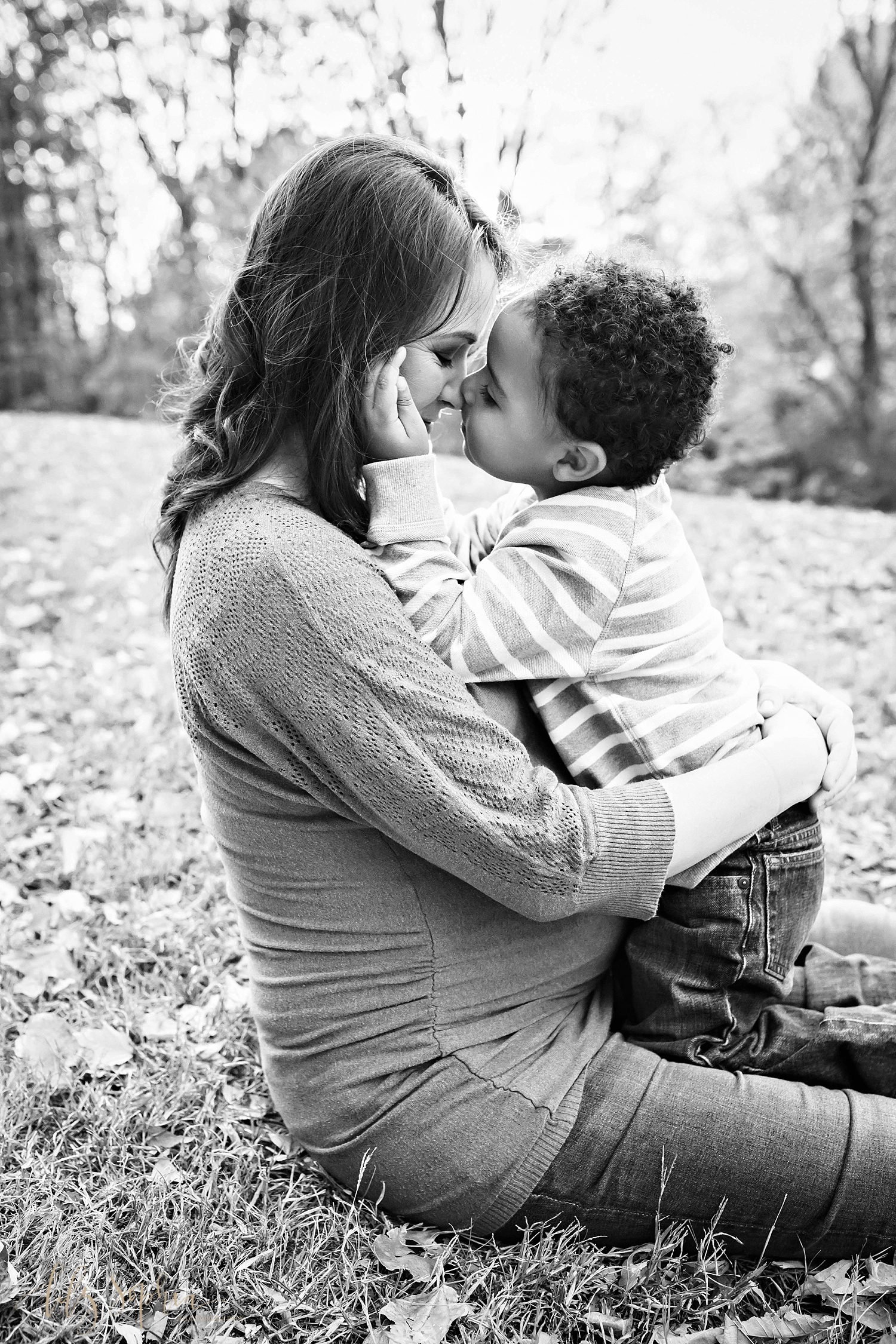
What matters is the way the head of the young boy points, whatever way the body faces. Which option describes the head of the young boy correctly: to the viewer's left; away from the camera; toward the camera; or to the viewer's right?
to the viewer's left

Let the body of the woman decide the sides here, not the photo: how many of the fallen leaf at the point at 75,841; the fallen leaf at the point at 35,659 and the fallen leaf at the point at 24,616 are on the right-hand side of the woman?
0

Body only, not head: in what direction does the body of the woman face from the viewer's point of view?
to the viewer's right

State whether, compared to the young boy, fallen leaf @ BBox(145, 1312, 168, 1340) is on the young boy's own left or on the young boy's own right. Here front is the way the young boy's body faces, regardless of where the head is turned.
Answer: on the young boy's own left

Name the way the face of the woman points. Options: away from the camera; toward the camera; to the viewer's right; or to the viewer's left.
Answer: to the viewer's right

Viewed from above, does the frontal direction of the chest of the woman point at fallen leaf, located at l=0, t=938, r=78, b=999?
no

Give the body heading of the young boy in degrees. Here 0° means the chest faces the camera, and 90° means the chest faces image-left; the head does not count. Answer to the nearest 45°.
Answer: approximately 90°
